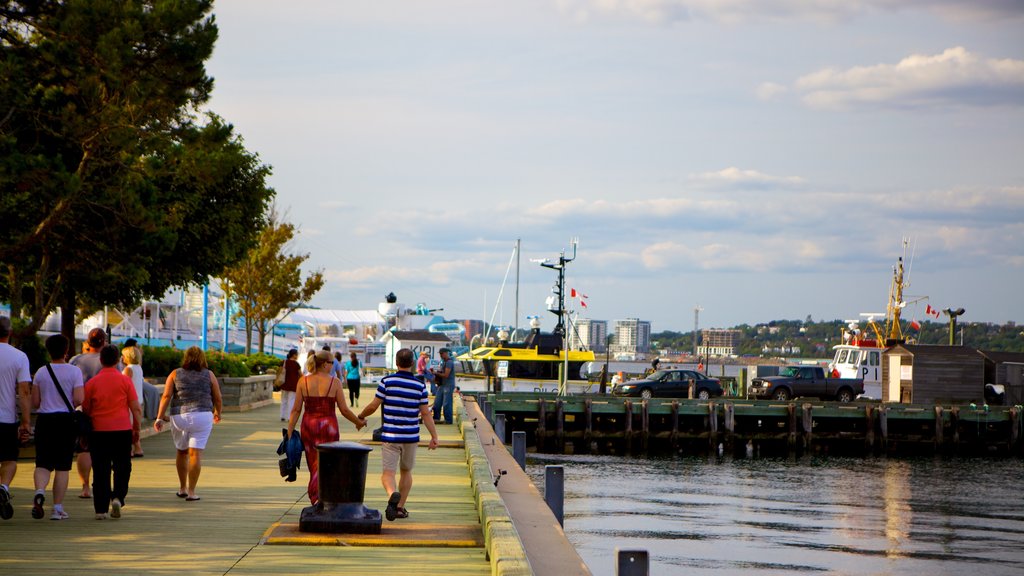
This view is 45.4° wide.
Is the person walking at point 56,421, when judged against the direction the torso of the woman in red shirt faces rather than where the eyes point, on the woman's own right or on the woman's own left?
on the woman's own left

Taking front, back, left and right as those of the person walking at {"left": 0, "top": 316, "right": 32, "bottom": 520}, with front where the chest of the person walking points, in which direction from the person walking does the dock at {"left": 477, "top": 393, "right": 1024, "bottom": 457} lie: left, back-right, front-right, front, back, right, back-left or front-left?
front-right

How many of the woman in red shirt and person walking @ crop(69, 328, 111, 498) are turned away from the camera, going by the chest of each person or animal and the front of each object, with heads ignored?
2

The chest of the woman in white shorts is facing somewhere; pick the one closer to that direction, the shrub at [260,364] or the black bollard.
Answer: the shrub

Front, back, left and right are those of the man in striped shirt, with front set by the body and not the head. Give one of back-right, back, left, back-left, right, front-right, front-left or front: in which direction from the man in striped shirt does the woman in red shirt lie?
left

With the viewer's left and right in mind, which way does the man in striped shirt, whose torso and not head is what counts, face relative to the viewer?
facing away from the viewer

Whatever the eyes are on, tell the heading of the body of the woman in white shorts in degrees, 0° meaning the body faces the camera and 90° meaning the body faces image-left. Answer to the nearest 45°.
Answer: approximately 180°

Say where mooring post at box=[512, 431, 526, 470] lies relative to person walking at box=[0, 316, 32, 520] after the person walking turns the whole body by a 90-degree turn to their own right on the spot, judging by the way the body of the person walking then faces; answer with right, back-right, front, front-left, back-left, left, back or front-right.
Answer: front-left

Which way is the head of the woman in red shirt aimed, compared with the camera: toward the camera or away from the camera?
away from the camera

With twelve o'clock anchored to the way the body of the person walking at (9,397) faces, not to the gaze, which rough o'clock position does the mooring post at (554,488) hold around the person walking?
The mooring post is roughly at 3 o'clock from the person walking.

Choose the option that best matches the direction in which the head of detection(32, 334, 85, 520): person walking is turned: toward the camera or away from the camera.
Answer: away from the camera

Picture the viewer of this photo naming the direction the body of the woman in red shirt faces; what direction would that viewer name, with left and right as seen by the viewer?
facing away from the viewer

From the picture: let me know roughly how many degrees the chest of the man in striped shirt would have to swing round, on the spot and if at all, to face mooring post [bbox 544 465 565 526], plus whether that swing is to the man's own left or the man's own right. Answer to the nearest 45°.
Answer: approximately 45° to the man's own right

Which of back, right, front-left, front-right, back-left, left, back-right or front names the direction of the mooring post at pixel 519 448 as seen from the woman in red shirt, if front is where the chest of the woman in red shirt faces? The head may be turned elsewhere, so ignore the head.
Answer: front-right

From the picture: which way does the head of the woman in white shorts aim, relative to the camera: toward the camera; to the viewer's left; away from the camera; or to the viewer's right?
away from the camera
